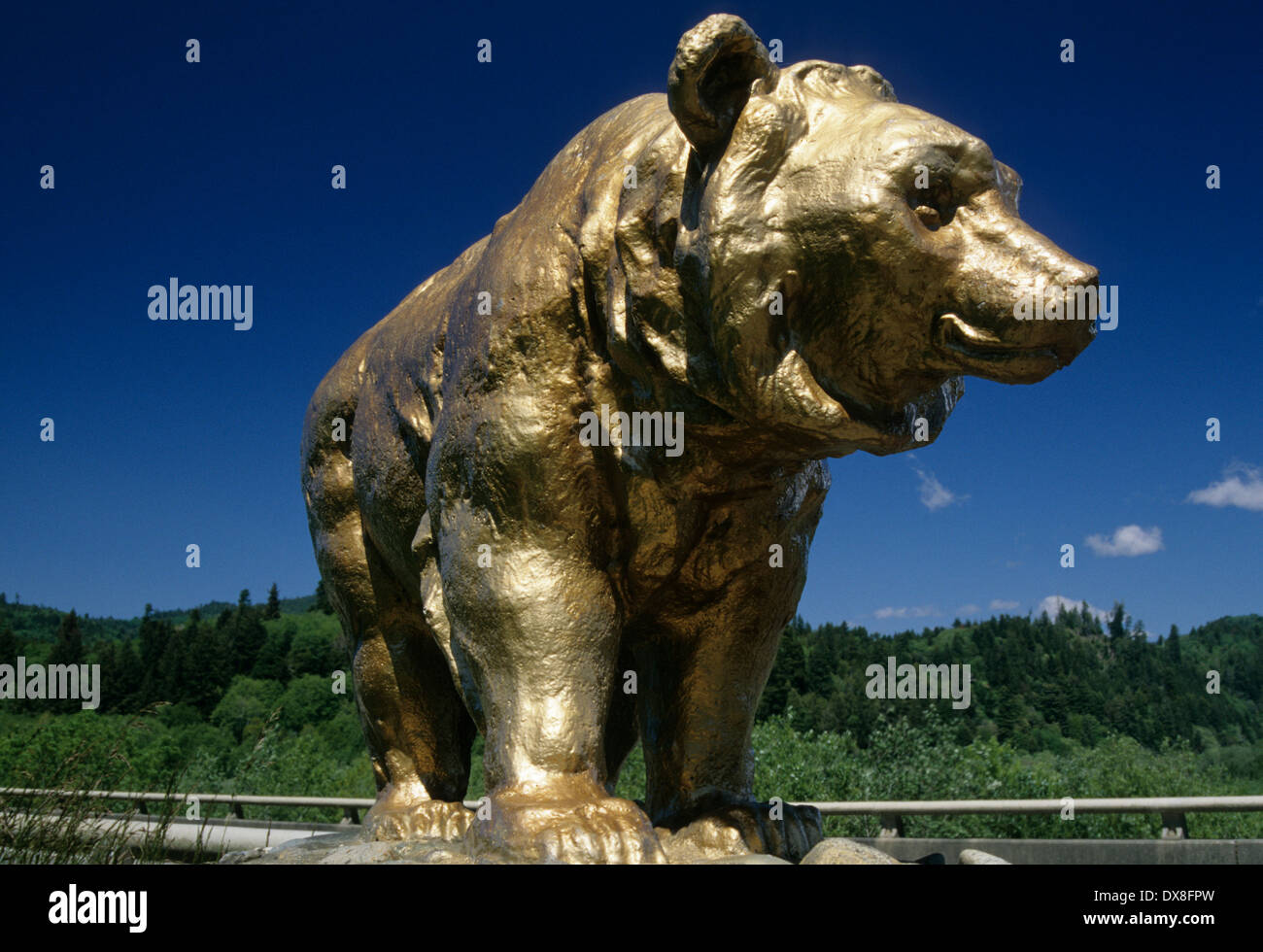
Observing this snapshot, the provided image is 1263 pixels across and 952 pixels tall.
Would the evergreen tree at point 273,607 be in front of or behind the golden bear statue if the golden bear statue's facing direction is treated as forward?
behind

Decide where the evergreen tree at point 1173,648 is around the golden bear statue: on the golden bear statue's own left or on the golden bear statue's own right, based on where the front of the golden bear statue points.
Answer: on the golden bear statue's own left

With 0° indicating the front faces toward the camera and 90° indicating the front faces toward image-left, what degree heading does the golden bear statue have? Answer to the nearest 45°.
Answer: approximately 315°

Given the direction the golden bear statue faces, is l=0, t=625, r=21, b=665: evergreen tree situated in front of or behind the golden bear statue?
behind
